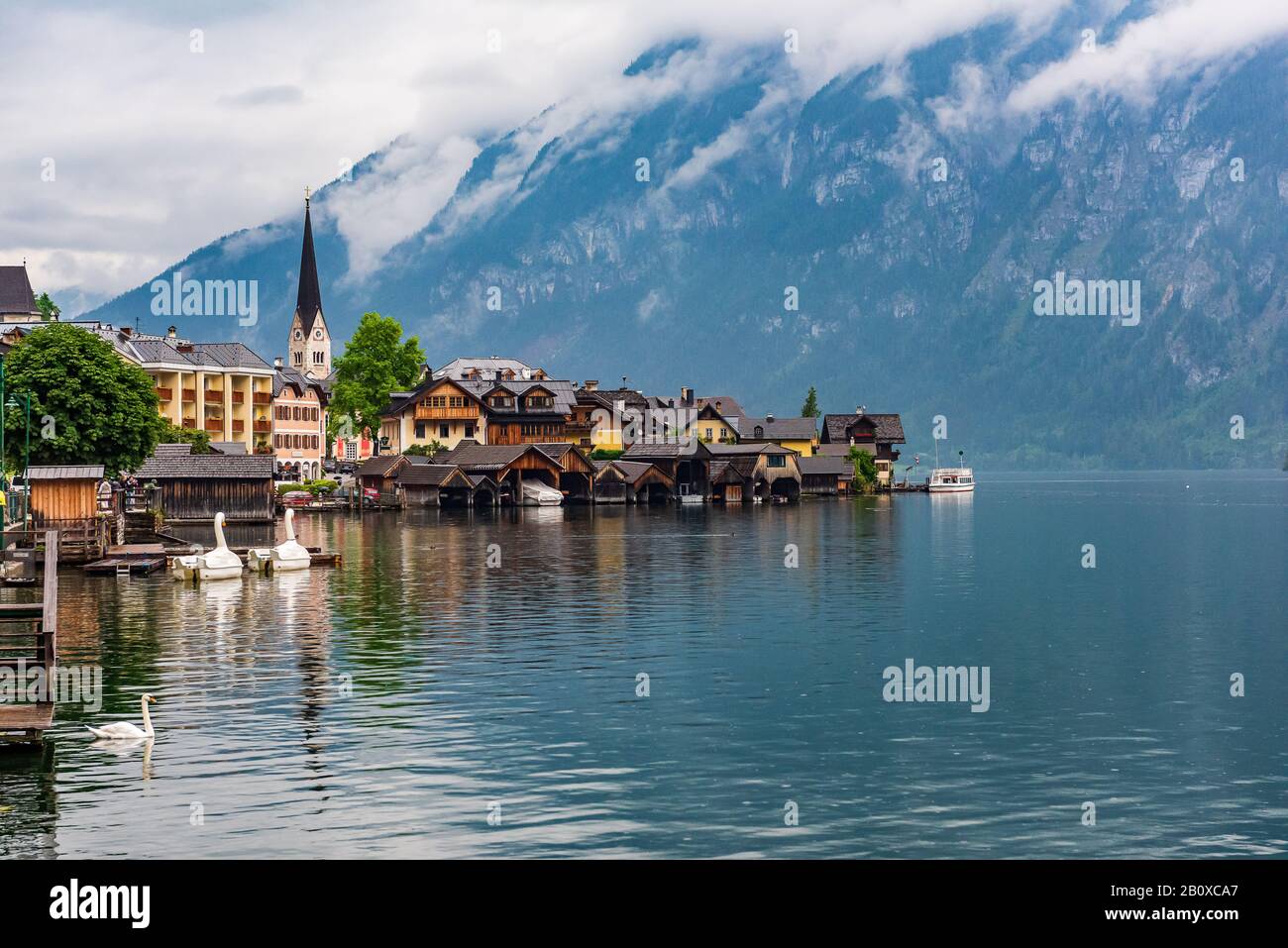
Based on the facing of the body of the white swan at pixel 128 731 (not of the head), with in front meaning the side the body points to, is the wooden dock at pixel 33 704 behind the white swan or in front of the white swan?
behind

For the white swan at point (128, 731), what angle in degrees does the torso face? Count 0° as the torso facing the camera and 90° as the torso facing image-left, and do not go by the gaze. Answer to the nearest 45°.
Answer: approximately 270°
